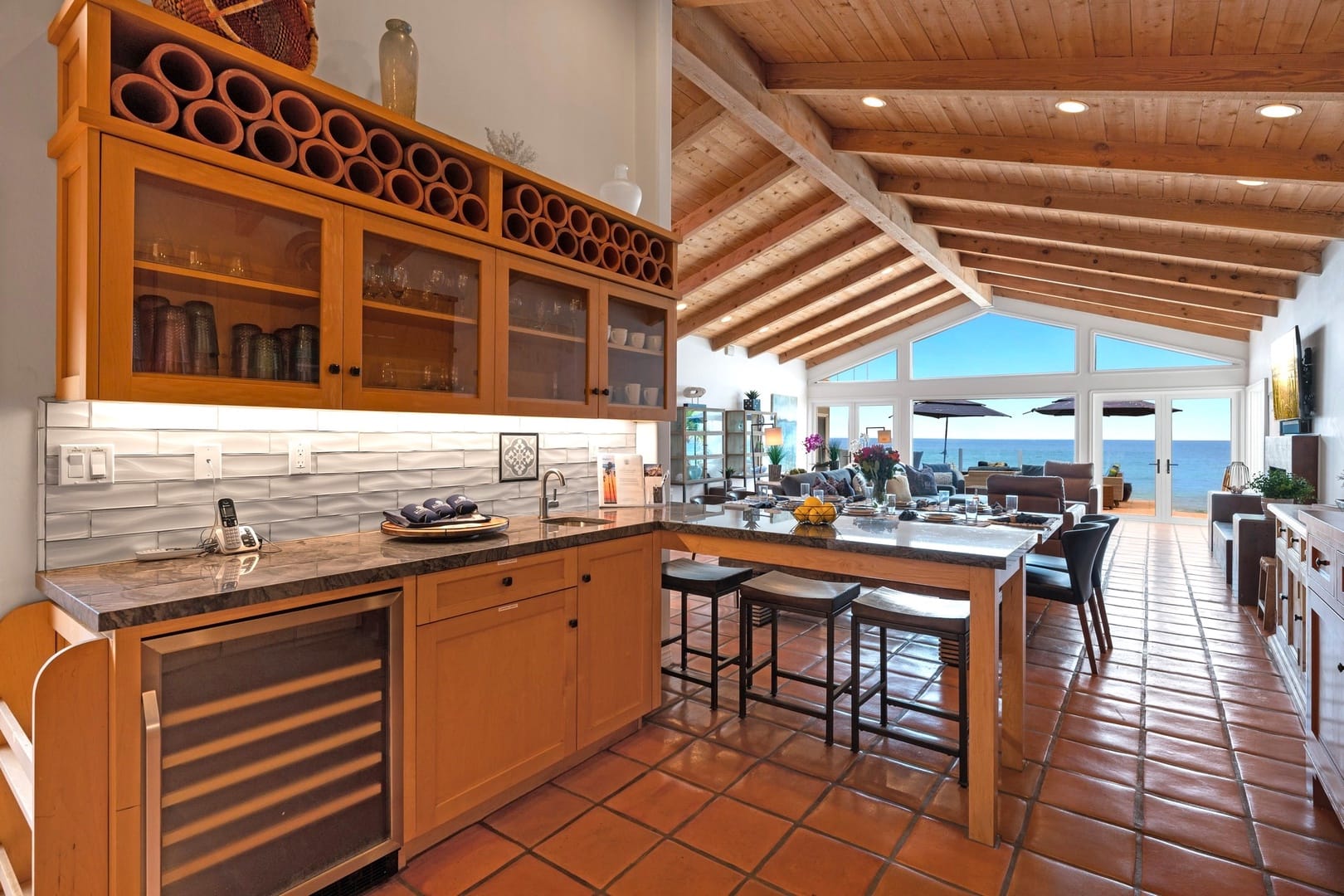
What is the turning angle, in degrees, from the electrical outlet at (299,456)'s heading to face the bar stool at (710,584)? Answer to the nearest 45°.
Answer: approximately 90° to its left

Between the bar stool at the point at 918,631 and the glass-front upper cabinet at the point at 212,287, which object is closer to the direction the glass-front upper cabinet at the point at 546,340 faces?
the bar stool

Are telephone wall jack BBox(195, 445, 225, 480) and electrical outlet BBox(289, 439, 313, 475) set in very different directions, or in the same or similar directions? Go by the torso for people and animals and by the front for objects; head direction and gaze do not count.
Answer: same or similar directions

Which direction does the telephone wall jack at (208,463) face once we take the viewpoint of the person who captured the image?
facing the viewer

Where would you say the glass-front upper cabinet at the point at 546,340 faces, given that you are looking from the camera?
facing the viewer and to the right of the viewer

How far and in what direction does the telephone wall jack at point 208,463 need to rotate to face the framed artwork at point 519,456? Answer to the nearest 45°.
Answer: approximately 90° to its left

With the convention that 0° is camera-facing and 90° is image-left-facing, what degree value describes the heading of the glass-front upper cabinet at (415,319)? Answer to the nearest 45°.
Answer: approximately 315°

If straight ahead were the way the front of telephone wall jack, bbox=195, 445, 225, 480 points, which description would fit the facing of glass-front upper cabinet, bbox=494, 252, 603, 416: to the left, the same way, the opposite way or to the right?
the same way

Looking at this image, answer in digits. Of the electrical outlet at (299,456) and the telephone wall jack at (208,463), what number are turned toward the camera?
2

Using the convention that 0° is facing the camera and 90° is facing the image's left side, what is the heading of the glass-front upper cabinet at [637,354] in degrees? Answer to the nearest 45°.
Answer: approximately 315°

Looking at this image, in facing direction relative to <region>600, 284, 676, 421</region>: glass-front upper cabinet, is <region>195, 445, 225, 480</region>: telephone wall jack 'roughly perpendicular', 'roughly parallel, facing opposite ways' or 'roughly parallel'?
roughly parallel

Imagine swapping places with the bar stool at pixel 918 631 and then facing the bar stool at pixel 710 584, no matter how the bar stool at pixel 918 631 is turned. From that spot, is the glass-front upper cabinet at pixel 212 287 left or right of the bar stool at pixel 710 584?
left

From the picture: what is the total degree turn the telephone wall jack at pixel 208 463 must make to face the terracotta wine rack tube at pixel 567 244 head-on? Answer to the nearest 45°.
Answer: approximately 90° to its left
